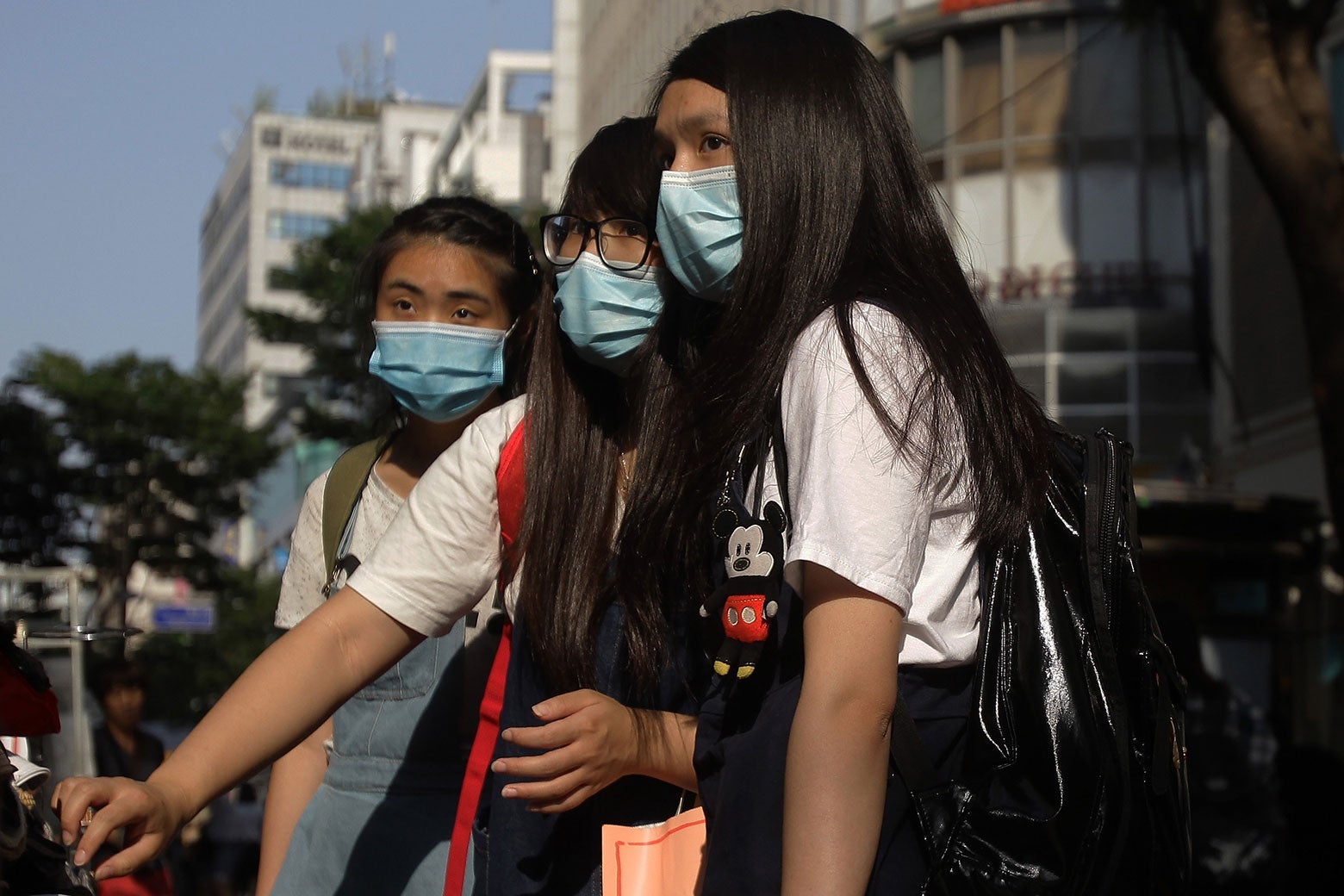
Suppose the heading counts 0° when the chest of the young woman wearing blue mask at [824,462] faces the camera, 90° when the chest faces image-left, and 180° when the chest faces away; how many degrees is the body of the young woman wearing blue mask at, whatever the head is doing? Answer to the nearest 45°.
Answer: approximately 90°

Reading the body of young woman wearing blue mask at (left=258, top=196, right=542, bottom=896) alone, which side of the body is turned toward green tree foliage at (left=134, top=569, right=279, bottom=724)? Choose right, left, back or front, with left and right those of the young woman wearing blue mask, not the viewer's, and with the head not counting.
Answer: back

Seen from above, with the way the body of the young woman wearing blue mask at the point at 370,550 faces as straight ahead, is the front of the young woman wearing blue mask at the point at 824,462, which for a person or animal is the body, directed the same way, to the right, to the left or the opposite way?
to the right

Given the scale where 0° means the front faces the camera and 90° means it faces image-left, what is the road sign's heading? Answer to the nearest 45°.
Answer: approximately 0°

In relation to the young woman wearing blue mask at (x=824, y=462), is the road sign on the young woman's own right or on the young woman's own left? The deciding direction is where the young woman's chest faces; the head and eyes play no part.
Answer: on the young woman's own right

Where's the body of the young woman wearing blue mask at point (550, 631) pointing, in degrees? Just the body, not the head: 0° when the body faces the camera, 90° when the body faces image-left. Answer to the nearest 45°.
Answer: approximately 45°
